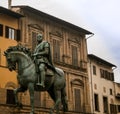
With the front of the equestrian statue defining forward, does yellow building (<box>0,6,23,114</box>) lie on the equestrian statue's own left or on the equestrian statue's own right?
on the equestrian statue's own right

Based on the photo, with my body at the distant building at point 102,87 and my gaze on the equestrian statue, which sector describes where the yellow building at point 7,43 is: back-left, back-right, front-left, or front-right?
front-right

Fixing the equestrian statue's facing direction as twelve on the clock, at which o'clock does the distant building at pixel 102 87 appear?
The distant building is roughly at 5 o'clock from the equestrian statue.

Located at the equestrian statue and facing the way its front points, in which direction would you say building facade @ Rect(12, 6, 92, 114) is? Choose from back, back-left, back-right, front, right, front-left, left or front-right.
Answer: back-right

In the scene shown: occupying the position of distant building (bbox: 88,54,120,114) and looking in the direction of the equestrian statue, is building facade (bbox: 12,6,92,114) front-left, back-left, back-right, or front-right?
front-right
